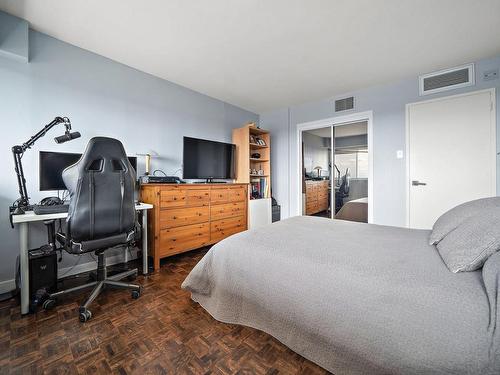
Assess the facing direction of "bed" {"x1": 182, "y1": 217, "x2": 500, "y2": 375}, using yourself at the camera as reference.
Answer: facing away from the viewer and to the left of the viewer

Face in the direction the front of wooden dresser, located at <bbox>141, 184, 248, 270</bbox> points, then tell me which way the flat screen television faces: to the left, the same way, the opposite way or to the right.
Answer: the same way

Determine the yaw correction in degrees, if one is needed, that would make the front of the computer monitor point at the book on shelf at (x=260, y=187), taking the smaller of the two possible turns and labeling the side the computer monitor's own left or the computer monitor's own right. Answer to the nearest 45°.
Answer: approximately 45° to the computer monitor's own left

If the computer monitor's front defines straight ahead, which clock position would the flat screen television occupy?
The flat screen television is roughly at 10 o'clock from the computer monitor.

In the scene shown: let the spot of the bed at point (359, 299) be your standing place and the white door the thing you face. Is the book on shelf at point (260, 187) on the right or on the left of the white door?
left

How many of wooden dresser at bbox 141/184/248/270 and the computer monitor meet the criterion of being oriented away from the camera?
0

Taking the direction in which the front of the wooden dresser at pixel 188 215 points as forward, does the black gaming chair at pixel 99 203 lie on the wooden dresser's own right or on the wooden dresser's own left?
on the wooden dresser's own right

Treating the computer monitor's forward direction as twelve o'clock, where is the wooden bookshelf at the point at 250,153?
The wooden bookshelf is roughly at 10 o'clock from the computer monitor.

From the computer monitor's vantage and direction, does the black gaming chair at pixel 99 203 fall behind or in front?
in front

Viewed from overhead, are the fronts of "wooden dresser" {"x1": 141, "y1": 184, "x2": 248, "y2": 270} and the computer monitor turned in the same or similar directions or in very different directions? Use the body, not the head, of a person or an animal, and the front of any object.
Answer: same or similar directions

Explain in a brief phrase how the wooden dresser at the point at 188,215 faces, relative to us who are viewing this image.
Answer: facing the viewer and to the right of the viewer

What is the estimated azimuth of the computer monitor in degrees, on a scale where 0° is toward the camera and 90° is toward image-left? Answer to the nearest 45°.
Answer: approximately 315°

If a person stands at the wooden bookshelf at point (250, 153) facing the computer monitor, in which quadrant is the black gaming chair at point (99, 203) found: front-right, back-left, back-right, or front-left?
front-left

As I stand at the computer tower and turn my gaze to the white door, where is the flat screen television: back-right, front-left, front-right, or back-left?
front-left

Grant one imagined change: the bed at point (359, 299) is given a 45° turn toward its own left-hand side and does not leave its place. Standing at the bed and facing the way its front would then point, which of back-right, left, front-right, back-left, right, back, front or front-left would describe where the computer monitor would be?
front

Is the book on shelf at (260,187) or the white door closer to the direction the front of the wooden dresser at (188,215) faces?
the white door
